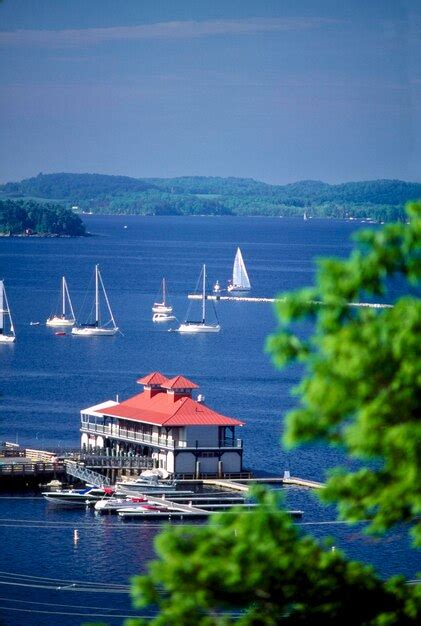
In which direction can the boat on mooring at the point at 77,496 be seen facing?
to the viewer's left

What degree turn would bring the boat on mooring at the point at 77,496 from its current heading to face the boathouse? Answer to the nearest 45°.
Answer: approximately 135° to its right

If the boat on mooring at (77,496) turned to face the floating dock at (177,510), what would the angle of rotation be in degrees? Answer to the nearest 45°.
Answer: approximately 135° to its left

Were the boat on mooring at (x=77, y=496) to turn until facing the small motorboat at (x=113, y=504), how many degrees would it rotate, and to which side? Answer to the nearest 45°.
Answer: approximately 135° to its left
